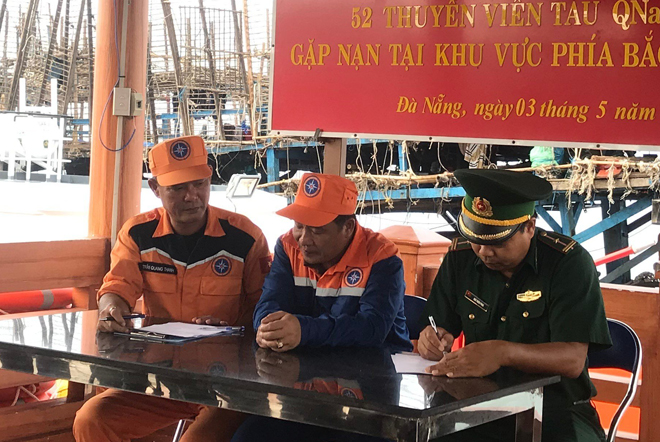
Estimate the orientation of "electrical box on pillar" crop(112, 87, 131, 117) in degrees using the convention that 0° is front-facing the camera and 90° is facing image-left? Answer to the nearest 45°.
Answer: approximately 0°

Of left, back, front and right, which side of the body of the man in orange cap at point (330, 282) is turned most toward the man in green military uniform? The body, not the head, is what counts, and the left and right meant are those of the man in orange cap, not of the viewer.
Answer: left

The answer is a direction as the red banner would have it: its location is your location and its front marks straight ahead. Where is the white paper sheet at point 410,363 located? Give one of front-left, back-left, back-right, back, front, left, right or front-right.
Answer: front

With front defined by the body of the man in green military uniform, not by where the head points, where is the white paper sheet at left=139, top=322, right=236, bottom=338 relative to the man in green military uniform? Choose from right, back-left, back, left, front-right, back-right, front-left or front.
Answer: front-right

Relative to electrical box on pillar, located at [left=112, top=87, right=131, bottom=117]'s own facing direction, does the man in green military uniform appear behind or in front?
in front

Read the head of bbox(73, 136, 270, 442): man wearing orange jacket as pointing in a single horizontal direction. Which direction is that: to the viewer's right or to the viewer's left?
to the viewer's right

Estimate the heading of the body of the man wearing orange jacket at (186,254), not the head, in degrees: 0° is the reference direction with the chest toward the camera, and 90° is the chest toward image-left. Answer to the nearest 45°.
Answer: approximately 0°

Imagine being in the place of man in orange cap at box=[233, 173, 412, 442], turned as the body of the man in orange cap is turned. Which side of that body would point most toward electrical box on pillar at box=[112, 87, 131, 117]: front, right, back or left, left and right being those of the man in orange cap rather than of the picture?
right

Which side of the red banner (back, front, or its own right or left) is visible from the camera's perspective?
front

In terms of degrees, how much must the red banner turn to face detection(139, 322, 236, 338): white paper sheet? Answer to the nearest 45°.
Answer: approximately 45° to its right

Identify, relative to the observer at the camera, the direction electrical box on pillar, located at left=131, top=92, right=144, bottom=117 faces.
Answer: facing the viewer and to the right of the viewer

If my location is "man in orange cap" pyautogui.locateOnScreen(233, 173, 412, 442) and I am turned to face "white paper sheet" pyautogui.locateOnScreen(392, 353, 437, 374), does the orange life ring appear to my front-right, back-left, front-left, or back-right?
back-right

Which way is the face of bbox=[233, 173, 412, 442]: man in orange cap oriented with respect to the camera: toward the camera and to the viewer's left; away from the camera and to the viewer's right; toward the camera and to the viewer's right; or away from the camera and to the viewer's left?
toward the camera and to the viewer's left

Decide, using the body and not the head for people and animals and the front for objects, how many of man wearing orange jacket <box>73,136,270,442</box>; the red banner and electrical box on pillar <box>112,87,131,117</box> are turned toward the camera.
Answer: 3

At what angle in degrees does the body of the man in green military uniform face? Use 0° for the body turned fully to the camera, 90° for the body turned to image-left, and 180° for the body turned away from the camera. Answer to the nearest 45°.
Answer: approximately 45°

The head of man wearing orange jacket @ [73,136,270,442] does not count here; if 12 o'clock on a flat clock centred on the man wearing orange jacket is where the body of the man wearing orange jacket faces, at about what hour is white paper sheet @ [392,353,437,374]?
The white paper sheet is roughly at 11 o'clock from the man wearing orange jacket.
